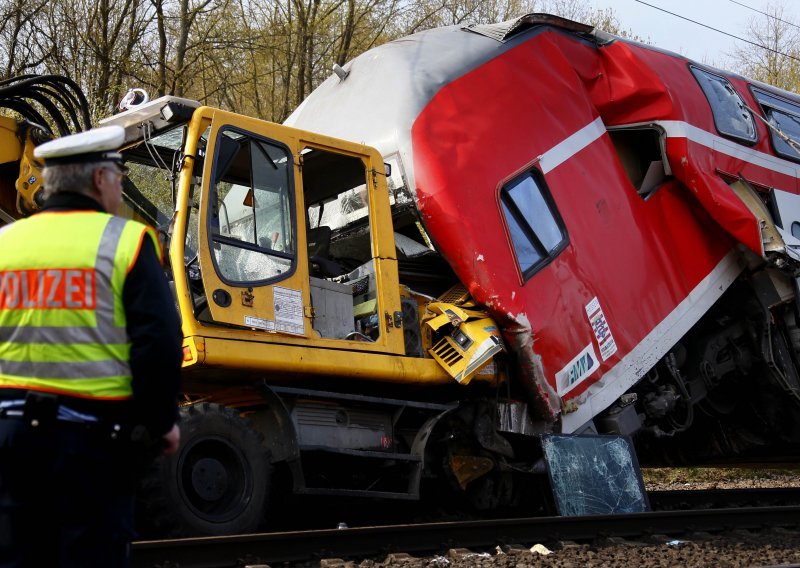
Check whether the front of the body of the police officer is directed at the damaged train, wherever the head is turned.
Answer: yes

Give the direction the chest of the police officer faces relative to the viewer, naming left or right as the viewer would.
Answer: facing away from the viewer and to the right of the viewer

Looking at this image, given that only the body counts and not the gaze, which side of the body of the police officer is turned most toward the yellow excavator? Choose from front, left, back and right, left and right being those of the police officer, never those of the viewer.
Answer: front

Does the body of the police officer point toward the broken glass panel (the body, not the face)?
yes

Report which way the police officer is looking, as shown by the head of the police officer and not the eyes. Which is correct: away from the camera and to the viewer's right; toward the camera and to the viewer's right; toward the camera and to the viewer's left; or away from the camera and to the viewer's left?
away from the camera and to the viewer's right
